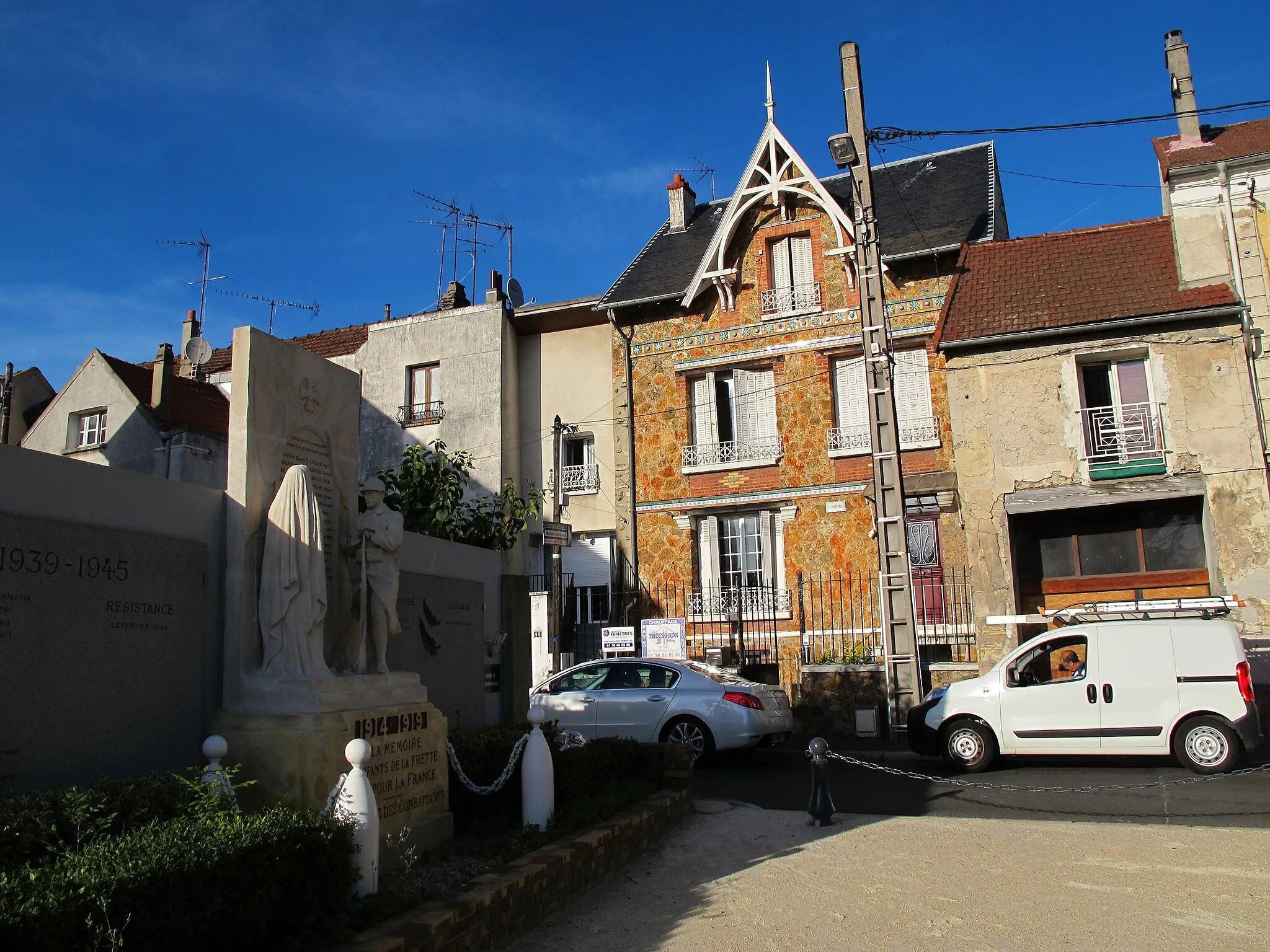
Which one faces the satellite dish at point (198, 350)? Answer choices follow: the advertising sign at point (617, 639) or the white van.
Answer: the white van

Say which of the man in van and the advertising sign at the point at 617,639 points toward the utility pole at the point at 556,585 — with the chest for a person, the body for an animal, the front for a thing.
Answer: the man in van

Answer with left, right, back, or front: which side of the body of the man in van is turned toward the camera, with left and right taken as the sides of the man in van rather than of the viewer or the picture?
left

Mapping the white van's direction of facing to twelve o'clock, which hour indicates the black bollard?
The black bollard is roughly at 10 o'clock from the white van.

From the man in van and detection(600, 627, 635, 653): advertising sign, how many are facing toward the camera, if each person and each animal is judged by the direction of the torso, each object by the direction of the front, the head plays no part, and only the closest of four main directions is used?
1

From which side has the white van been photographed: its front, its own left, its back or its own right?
left

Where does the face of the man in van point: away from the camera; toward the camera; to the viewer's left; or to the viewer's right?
to the viewer's left

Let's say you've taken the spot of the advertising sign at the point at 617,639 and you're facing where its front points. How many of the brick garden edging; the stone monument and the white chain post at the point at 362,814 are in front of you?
3
